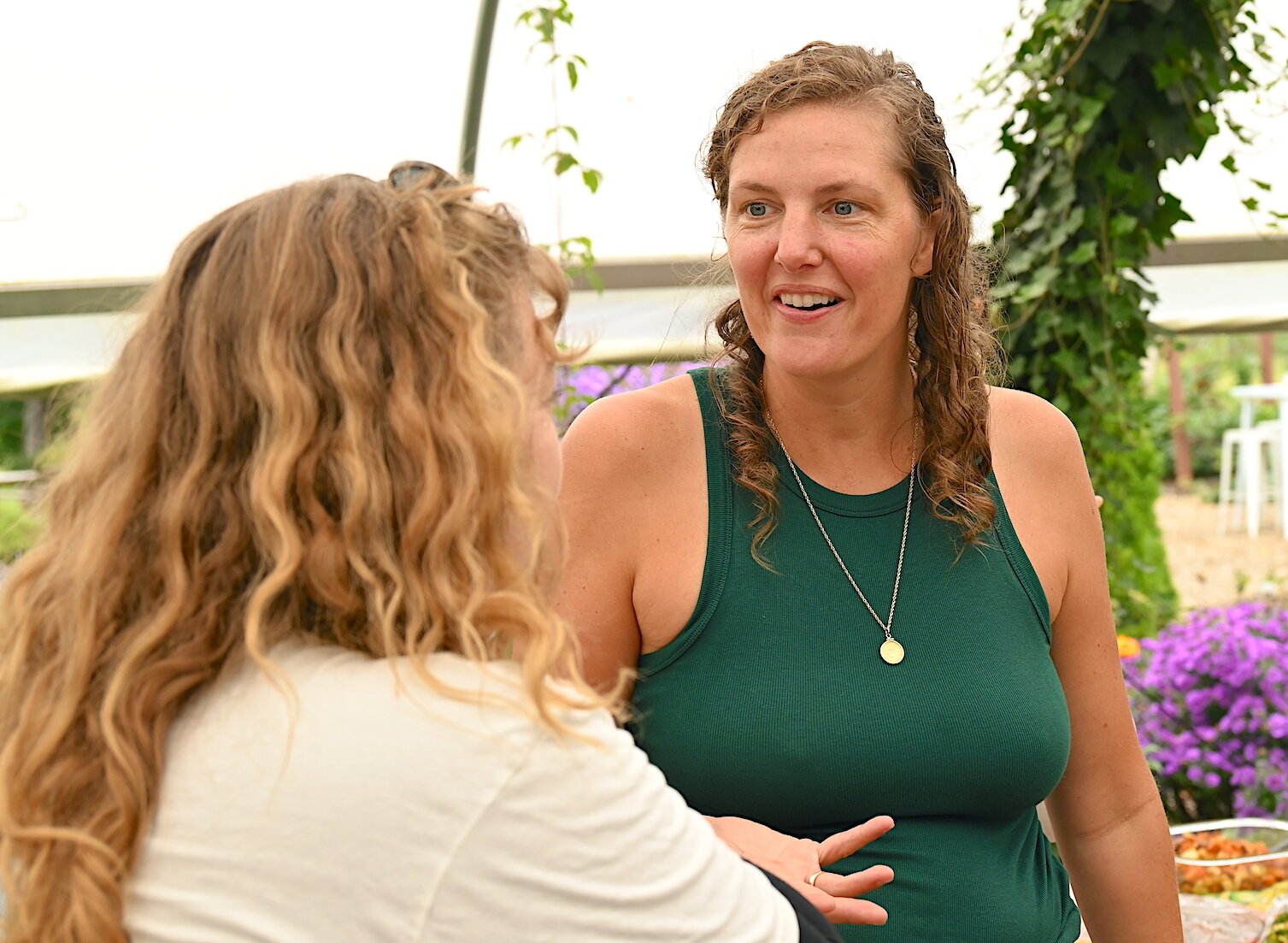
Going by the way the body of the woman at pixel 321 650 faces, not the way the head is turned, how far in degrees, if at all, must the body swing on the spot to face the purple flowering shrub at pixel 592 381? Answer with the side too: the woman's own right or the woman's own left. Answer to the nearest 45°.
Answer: approximately 45° to the woman's own left

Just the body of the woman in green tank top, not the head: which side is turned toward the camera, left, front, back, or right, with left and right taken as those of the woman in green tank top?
front

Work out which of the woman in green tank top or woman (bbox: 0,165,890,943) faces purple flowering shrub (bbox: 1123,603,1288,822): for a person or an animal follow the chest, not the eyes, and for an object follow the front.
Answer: the woman

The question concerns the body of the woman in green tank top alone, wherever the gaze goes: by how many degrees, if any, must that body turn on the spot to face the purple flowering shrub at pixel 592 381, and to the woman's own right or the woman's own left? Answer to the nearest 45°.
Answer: approximately 180°

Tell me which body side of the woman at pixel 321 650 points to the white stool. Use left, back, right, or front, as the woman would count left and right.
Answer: front

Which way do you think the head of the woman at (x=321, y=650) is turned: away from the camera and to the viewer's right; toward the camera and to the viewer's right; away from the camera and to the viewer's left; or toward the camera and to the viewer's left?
away from the camera and to the viewer's right

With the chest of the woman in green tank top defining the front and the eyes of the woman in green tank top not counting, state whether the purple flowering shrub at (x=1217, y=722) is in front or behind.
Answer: behind

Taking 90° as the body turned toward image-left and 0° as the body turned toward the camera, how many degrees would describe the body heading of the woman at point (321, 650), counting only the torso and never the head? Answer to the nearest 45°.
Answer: approximately 225°

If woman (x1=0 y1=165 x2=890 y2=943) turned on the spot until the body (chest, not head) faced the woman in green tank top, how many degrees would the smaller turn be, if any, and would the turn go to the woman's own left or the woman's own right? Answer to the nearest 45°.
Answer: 0° — they already face them

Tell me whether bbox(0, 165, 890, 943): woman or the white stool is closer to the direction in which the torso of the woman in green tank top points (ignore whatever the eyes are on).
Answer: the woman

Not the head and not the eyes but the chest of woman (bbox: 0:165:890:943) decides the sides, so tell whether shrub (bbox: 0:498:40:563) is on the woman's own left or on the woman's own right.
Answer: on the woman's own left

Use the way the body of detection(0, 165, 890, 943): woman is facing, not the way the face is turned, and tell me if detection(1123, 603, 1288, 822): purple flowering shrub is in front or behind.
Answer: in front
